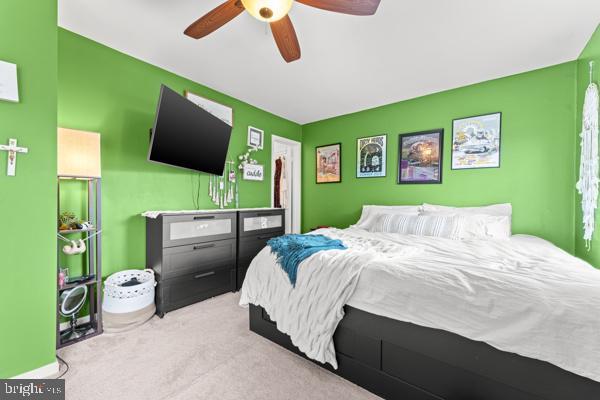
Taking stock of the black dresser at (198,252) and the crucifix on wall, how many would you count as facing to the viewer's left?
0

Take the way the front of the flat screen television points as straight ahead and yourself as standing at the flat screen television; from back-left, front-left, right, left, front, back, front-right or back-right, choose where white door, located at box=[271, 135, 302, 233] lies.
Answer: left

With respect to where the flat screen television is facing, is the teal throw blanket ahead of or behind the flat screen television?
ahead

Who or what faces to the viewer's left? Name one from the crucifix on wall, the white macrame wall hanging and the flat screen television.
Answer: the white macrame wall hanging

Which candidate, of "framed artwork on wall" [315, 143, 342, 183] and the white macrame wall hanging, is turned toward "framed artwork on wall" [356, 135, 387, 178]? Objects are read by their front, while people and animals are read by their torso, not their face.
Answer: the white macrame wall hanging

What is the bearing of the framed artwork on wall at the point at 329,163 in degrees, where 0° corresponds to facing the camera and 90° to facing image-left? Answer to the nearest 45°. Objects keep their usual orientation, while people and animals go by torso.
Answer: approximately 45°

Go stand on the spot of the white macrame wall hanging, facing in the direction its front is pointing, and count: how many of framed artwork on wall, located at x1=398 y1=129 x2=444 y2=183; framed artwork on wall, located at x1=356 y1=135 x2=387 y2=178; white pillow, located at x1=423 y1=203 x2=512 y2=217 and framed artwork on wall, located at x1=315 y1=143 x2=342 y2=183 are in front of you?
4

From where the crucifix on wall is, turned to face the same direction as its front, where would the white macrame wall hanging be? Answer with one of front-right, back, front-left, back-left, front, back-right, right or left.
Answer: front-left

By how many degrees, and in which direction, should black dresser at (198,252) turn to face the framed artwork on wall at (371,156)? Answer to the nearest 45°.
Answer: approximately 45° to its left

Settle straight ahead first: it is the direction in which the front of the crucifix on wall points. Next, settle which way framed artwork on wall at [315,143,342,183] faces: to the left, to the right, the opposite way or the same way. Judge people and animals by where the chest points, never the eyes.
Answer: to the right

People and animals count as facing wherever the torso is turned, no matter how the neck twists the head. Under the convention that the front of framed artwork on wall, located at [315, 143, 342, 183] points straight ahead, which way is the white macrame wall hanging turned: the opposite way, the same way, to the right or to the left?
to the right

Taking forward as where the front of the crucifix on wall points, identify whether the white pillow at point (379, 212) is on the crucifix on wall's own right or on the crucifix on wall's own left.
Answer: on the crucifix on wall's own left

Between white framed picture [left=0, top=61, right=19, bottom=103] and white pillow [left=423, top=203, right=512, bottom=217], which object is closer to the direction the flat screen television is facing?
the white pillow

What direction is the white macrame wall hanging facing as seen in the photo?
to the viewer's left

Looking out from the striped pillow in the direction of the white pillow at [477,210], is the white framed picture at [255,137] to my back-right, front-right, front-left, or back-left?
back-left
